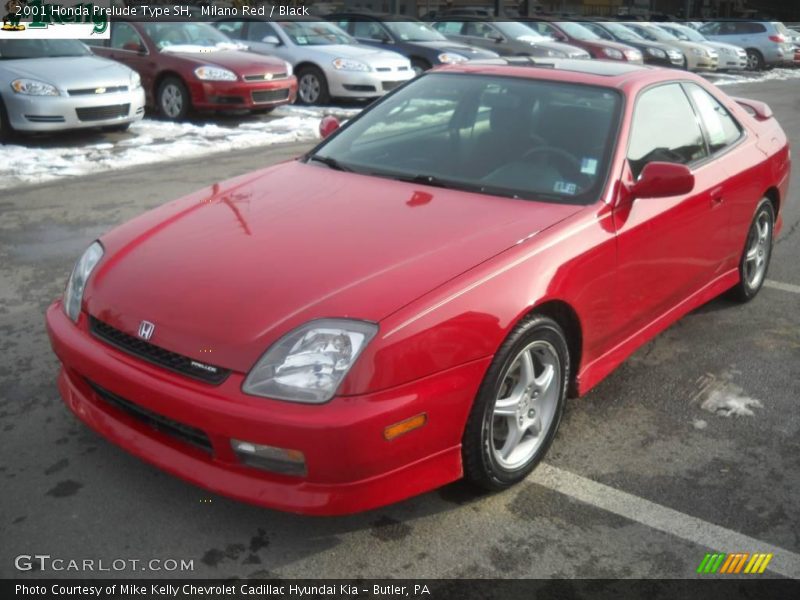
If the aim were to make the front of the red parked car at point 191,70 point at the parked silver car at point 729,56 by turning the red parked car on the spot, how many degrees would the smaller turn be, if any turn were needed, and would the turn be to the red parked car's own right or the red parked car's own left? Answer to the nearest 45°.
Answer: approximately 90° to the red parked car's own left

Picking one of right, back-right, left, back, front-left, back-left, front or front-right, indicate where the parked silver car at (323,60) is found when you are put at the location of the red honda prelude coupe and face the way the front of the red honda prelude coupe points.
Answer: back-right

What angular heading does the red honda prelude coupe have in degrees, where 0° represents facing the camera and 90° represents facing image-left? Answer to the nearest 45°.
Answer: approximately 45°

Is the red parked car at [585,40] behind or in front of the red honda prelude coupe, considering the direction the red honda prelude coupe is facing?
behind

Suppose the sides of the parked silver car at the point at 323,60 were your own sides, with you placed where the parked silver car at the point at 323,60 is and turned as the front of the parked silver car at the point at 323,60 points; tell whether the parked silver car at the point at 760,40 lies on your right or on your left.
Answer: on your left

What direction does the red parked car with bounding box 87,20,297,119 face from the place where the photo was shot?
facing the viewer and to the right of the viewer

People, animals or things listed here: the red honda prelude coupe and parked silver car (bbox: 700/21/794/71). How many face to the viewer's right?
0

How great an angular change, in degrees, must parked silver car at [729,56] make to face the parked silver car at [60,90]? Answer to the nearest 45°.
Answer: approximately 45° to its right

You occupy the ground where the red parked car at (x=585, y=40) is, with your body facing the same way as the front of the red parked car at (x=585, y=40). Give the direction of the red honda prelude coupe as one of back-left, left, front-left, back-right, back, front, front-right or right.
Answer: front-right

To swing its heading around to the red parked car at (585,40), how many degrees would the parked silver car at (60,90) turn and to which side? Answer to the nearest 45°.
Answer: approximately 90° to its left

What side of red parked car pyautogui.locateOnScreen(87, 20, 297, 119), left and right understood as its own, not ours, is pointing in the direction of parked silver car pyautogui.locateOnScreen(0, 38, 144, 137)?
right

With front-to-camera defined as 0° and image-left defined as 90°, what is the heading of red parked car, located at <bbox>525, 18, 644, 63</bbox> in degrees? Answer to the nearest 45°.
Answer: approximately 315°
